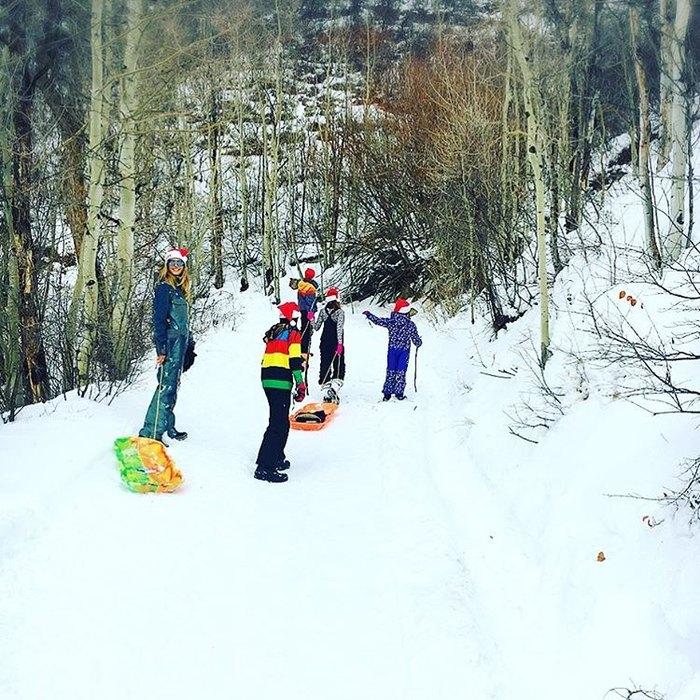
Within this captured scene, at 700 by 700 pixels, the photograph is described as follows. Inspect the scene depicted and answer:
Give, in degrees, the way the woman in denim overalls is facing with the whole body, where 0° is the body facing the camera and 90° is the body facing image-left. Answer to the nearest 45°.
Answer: approximately 315°

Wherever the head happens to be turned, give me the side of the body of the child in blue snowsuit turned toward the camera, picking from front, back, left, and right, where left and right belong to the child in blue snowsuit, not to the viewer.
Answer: back

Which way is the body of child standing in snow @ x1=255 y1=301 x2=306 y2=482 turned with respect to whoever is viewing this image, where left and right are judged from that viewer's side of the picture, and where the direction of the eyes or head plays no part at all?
facing away from the viewer and to the right of the viewer

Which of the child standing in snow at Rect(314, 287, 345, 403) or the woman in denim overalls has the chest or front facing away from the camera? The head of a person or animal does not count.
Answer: the child standing in snow

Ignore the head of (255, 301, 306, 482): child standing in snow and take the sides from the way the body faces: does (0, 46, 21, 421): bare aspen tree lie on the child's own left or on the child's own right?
on the child's own left

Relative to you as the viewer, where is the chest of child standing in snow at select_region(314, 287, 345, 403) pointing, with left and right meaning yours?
facing away from the viewer

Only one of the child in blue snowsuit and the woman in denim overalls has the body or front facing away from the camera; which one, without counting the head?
the child in blue snowsuit

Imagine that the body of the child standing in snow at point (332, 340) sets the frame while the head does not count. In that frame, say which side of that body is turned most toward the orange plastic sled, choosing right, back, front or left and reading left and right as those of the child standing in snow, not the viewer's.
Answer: back
